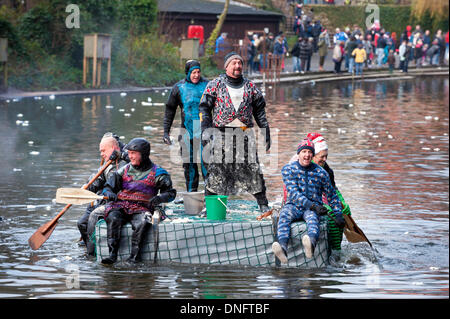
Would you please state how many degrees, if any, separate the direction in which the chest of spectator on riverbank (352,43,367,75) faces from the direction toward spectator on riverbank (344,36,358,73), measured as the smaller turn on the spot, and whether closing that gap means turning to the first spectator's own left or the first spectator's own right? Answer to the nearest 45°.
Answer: approximately 135° to the first spectator's own right

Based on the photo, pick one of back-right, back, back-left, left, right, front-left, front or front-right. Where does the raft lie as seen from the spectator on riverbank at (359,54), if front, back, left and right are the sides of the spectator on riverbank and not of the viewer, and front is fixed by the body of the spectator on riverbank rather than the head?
front

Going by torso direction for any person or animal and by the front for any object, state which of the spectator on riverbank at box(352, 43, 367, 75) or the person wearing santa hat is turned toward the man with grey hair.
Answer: the spectator on riverbank

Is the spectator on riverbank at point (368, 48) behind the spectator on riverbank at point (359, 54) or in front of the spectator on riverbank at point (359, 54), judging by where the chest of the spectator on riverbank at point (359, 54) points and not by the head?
behind

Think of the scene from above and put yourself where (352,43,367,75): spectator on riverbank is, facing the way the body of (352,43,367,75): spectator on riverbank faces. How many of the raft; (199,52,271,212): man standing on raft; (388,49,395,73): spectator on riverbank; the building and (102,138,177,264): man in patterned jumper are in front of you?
3

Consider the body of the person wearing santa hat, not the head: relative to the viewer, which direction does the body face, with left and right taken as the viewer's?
facing the viewer and to the right of the viewer

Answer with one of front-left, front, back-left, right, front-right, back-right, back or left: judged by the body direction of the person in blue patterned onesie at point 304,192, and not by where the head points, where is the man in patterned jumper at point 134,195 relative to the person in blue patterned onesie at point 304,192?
right

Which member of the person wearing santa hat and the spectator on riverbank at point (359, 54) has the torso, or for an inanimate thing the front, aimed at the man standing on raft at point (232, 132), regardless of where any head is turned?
the spectator on riverbank

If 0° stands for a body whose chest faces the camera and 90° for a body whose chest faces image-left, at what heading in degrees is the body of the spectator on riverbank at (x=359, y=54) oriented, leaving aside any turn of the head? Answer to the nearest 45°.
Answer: approximately 0°

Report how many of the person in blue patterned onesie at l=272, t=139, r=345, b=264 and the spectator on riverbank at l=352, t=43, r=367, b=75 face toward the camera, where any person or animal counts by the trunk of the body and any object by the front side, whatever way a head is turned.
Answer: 2

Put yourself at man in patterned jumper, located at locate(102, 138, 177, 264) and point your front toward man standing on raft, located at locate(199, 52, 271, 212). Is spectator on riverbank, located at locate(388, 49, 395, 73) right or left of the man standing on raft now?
left

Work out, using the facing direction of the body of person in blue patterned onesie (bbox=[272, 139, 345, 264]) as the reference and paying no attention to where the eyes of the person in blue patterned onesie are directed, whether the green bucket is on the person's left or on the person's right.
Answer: on the person's right

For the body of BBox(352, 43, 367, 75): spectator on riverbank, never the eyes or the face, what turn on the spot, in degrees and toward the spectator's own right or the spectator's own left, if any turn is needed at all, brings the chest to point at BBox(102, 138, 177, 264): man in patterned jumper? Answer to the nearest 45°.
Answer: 0° — they already face them
